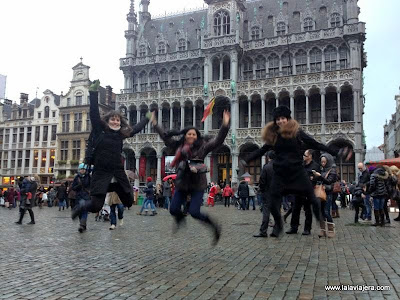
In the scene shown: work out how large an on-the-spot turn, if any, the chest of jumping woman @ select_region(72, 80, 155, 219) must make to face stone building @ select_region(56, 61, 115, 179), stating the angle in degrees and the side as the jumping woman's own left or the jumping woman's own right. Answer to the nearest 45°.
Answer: approximately 180°

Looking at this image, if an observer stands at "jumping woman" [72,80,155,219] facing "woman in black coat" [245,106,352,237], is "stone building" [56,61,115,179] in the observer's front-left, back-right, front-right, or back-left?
back-left

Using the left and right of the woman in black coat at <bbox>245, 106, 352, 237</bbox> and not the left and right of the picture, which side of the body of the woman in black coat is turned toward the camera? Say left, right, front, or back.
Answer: front

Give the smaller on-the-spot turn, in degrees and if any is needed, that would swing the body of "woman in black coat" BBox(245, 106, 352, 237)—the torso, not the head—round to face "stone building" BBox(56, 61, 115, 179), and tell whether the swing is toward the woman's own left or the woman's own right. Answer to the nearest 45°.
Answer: approximately 135° to the woman's own right

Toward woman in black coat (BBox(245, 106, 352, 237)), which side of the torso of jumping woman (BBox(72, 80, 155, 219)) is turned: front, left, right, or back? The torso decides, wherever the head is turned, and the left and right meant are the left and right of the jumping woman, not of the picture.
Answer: left

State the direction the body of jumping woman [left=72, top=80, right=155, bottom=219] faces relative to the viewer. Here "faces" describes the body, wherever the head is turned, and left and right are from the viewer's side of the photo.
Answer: facing the viewer

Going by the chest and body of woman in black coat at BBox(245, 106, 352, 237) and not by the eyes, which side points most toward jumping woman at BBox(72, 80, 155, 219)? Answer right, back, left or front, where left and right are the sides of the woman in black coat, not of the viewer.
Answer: right

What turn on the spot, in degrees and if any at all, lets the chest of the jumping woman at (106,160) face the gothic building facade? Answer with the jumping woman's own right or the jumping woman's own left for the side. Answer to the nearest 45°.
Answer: approximately 135° to the jumping woman's own left
